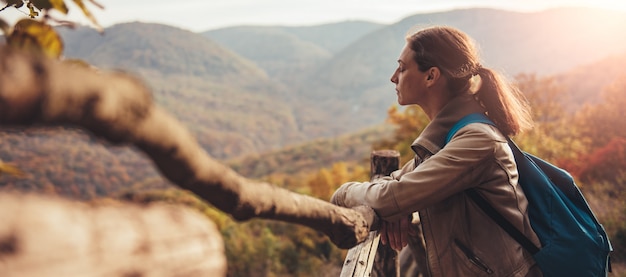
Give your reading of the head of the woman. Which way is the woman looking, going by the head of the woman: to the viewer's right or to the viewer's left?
to the viewer's left

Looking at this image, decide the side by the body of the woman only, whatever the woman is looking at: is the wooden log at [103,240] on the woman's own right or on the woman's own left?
on the woman's own left

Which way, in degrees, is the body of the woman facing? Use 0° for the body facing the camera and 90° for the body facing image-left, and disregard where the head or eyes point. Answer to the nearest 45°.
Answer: approximately 90°

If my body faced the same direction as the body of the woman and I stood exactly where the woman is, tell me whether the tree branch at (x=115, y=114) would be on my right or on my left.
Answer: on my left
